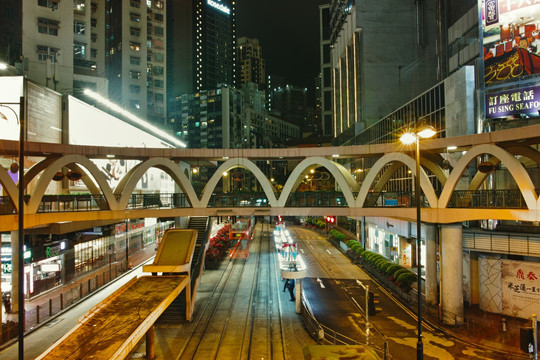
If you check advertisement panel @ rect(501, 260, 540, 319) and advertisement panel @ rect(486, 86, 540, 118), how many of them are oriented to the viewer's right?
0

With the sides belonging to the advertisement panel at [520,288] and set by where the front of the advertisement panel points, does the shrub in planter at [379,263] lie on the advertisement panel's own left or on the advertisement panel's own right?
on the advertisement panel's own right

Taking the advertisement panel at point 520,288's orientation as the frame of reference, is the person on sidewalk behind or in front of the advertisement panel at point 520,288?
in front

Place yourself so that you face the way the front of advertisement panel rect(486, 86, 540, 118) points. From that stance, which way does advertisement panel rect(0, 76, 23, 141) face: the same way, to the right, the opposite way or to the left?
to the left

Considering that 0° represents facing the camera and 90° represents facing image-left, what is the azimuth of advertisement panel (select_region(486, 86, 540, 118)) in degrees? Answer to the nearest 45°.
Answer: approximately 45°

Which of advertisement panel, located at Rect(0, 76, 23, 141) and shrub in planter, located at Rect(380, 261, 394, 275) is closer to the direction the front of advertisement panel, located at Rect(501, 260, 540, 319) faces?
the advertisement panel
